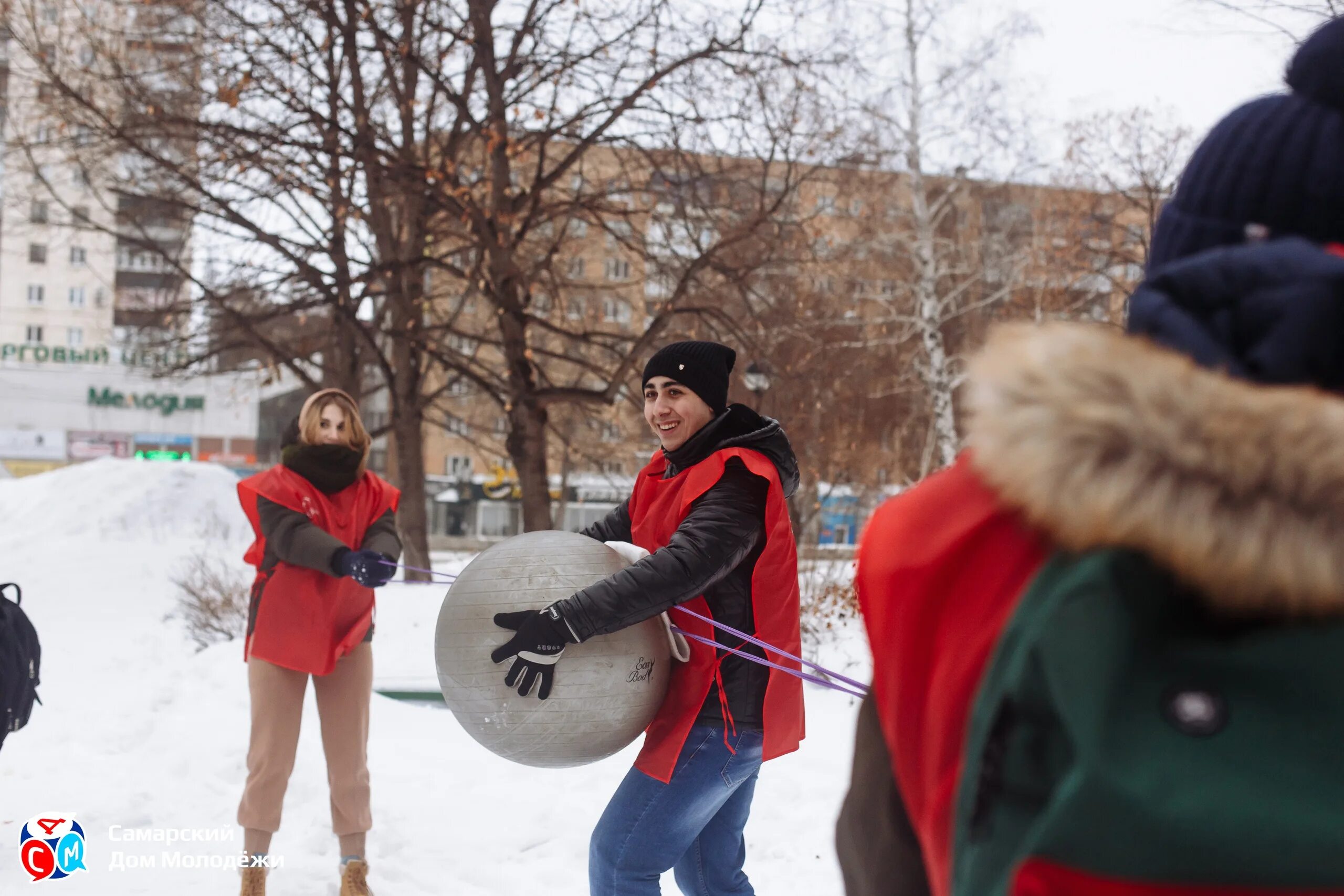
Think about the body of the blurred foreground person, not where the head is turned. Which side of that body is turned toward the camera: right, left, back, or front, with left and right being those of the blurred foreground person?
back

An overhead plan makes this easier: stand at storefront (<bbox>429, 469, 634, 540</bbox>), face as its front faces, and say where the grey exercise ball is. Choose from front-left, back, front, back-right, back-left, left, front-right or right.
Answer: front

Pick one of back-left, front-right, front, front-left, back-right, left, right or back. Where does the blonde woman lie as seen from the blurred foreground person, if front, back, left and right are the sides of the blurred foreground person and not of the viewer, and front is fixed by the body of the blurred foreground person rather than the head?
front-left

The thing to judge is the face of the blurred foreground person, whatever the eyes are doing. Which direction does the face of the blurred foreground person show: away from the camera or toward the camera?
away from the camera

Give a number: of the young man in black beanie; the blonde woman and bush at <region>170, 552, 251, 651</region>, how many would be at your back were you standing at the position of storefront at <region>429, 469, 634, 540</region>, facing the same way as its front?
0

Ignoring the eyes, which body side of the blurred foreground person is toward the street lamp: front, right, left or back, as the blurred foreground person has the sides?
front

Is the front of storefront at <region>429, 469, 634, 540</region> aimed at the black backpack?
yes

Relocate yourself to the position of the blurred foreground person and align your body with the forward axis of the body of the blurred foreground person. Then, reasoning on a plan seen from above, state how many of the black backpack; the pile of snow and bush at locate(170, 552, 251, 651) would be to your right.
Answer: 0

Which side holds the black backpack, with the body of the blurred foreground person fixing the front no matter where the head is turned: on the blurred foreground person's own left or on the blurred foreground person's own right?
on the blurred foreground person's own left

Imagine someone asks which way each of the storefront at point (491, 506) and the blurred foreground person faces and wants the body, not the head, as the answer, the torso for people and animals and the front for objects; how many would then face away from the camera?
1

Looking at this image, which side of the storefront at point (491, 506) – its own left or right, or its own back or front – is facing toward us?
front

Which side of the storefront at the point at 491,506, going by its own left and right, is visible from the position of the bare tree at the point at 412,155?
front

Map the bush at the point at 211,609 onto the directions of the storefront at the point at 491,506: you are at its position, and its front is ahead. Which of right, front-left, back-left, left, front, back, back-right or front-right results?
front

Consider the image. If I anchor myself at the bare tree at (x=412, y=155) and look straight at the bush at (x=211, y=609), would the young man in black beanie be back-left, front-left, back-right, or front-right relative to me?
front-left

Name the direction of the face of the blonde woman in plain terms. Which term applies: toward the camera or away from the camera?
toward the camera
